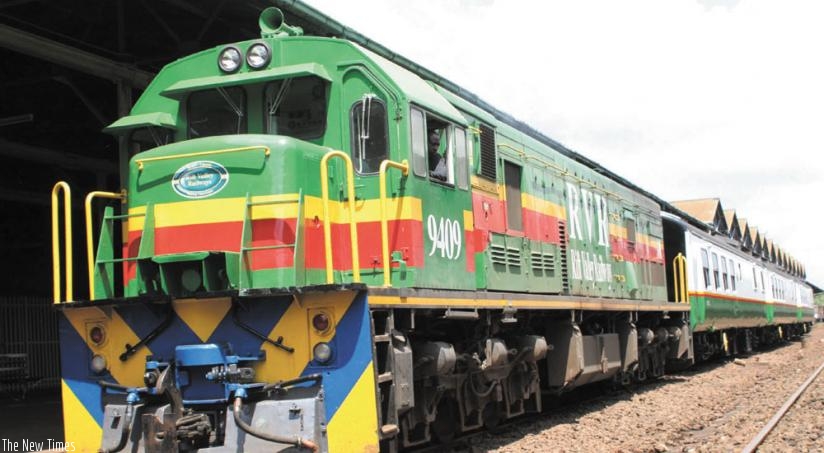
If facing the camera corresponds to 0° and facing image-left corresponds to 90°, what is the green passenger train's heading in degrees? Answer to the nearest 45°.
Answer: approximately 45°

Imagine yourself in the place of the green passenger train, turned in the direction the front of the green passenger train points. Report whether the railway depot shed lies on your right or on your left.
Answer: on your right
